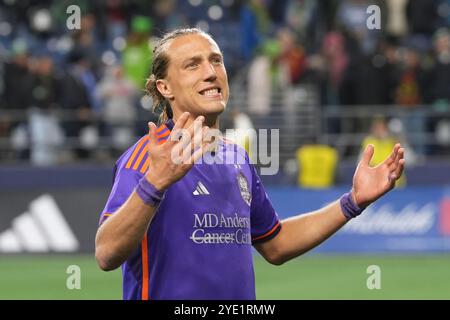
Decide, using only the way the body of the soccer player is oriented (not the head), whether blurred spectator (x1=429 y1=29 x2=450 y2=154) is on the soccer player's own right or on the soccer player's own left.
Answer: on the soccer player's own left

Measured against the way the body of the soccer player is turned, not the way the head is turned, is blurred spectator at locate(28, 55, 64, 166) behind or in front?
behind

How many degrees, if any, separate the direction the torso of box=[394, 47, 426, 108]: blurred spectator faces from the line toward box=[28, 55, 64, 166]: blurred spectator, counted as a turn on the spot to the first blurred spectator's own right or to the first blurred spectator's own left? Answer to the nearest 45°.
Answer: approximately 90° to the first blurred spectator's own right

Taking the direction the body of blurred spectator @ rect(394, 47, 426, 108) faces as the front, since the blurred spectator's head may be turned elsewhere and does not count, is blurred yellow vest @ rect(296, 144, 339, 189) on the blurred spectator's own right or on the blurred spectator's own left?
on the blurred spectator's own right

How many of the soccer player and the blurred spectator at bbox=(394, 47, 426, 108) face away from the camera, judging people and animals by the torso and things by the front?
0

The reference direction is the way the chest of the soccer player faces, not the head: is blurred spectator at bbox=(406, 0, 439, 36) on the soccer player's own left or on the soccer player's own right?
on the soccer player's own left

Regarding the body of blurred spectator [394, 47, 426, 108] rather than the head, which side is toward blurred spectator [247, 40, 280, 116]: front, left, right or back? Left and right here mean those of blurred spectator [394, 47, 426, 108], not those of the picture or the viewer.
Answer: right

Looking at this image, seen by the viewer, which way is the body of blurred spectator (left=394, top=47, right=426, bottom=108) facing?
toward the camera

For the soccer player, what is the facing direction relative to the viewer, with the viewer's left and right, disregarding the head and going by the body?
facing the viewer and to the right of the viewer

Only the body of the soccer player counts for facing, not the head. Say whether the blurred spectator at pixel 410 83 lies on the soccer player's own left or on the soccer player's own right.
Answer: on the soccer player's own left

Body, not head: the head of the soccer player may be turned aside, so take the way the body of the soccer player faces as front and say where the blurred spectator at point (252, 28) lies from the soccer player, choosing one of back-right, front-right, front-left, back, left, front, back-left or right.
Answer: back-left

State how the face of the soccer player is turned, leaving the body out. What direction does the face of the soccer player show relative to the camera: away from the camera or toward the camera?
toward the camera

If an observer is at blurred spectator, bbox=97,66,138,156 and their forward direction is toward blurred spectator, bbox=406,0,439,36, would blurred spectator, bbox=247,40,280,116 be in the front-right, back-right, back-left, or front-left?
front-right
